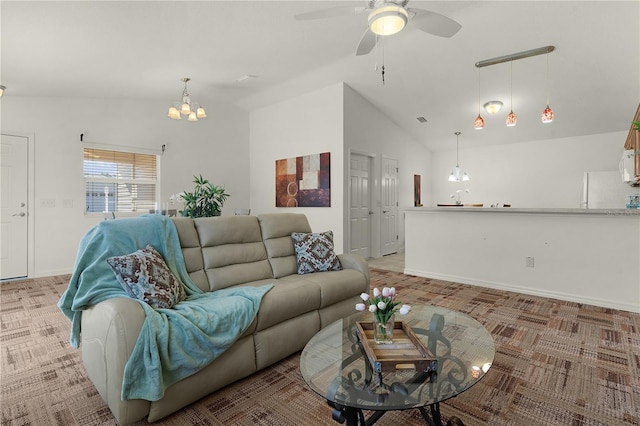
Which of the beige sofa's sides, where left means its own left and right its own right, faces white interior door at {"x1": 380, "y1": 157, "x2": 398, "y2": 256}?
left

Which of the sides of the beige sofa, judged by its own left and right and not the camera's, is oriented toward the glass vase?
front

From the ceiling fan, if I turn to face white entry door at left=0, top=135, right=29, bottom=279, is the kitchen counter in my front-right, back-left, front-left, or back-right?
back-right

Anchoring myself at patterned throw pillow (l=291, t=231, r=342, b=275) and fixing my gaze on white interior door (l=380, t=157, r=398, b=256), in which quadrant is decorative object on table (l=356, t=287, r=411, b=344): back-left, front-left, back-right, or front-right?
back-right

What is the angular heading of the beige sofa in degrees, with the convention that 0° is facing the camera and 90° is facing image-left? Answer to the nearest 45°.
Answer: approximately 315°

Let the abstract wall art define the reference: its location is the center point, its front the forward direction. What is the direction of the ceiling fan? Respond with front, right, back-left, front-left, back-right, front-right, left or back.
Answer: front-left

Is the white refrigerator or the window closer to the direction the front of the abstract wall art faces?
the window

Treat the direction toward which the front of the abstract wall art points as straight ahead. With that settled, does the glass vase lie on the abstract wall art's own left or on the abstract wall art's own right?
on the abstract wall art's own left
